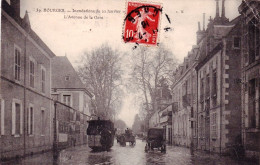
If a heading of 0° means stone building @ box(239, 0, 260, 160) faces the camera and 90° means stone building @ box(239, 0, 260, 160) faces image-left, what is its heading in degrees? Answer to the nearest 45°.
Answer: approximately 90°

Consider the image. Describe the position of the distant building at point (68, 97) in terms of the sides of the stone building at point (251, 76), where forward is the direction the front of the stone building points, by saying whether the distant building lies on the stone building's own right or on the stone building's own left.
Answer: on the stone building's own right

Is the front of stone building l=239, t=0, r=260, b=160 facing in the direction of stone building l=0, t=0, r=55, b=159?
yes

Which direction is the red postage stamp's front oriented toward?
toward the camera

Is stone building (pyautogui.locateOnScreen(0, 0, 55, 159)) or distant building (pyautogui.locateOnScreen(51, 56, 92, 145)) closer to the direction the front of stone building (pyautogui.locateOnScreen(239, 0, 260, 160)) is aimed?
the stone building
